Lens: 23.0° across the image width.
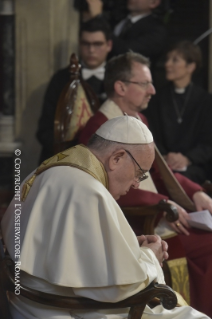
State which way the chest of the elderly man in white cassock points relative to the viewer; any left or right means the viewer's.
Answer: facing to the right of the viewer

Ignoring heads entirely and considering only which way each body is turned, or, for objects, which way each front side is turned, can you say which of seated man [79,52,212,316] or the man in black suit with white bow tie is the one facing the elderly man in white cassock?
the man in black suit with white bow tie

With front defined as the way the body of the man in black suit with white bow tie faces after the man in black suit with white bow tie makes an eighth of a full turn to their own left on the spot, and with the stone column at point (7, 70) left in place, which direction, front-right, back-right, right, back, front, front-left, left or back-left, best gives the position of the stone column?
back

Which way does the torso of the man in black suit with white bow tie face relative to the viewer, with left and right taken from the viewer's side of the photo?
facing the viewer

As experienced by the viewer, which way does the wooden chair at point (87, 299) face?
facing to the right of the viewer

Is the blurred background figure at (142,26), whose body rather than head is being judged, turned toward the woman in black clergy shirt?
no

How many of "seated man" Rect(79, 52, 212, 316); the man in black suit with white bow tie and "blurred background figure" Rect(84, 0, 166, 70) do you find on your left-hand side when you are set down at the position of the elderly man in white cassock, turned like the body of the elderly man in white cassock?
3

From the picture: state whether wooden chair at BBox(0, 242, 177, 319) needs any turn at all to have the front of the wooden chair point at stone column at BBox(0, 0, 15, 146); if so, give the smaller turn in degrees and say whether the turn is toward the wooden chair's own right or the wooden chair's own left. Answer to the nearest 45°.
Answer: approximately 90° to the wooden chair's own left

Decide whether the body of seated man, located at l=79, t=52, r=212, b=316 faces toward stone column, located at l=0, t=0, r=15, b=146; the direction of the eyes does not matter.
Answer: no

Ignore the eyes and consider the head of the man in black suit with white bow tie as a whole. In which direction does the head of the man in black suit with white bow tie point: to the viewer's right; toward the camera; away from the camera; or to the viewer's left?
toward the camera

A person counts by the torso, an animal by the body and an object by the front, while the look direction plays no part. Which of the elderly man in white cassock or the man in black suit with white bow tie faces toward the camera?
the man in black suit with white bow tie

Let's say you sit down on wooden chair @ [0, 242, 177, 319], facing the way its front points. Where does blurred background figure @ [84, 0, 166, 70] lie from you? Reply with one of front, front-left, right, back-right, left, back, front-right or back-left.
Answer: left

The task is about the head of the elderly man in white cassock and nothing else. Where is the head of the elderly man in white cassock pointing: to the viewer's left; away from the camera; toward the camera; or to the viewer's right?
to the viewer's right
